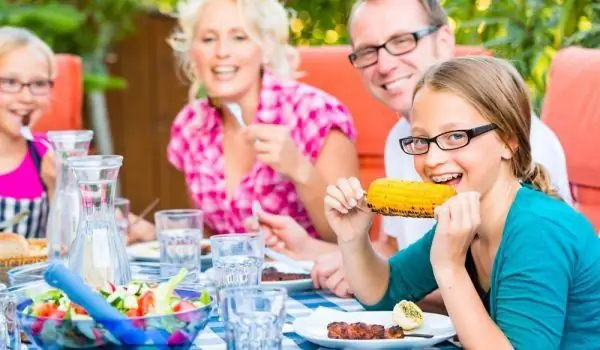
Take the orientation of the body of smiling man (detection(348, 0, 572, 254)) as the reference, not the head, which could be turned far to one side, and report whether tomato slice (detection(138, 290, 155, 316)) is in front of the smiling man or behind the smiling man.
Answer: in front

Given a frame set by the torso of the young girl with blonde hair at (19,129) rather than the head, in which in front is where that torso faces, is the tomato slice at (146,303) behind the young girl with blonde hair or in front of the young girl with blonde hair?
in front

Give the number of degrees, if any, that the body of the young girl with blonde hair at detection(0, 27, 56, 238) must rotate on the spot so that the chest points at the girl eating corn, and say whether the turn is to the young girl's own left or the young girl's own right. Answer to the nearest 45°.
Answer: approximately 45° to the young girl's own left

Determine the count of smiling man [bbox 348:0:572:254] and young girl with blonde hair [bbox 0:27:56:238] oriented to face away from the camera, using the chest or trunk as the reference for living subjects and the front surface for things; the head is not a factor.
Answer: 0

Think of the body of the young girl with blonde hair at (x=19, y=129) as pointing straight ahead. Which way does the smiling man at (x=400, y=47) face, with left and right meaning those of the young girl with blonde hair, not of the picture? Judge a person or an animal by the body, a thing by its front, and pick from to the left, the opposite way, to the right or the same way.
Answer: to the right

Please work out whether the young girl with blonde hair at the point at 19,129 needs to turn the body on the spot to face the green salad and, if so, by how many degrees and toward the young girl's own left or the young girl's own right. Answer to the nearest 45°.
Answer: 0° — they already face it

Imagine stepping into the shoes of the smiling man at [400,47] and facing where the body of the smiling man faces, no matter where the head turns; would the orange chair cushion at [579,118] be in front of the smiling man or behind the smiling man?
behind

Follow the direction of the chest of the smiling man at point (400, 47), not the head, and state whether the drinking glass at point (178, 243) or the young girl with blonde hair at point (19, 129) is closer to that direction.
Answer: the drinking glass

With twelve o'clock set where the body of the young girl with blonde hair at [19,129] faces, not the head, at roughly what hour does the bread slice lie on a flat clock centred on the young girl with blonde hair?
The bread slice is roughly at 12 o'clock from the young girl with blonde hair.

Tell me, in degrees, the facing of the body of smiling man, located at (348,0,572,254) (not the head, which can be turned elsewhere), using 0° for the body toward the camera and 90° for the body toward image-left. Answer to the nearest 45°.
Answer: approximately 45°

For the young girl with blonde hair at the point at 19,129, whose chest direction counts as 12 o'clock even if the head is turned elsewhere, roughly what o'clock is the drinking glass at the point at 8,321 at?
The drinking glass is roughly at 12 o'clock from the young girl with blonde hair.

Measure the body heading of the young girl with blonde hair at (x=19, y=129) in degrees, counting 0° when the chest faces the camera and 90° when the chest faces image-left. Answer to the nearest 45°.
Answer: approximately 0°
